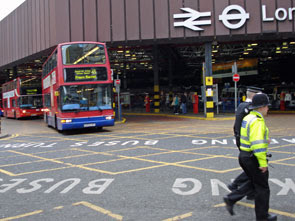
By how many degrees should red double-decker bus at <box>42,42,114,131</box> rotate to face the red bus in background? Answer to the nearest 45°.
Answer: approximately 180°

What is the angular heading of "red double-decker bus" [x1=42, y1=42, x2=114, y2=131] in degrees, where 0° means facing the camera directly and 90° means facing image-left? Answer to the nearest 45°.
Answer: approximately 0°

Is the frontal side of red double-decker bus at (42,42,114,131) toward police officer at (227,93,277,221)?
yes

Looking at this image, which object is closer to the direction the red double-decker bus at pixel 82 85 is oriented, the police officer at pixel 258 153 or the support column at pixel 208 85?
the police officer

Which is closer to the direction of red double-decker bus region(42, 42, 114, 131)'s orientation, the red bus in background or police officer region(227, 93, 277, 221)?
the police officer

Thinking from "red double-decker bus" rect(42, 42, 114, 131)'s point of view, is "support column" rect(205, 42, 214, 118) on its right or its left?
on its left
